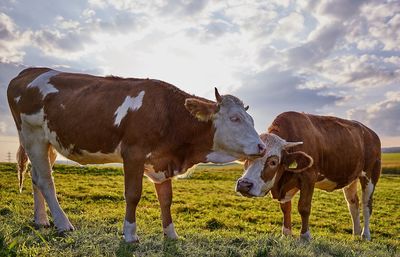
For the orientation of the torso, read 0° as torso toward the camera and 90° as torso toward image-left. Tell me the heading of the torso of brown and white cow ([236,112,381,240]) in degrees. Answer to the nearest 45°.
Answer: approximately 45°

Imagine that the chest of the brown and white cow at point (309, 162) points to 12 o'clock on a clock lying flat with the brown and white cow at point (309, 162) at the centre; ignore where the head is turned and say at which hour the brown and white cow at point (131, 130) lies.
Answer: the brown and white cow at point (131, 130) is roughly at 12 o'clock from the brown and white cow at point (309, 162).
